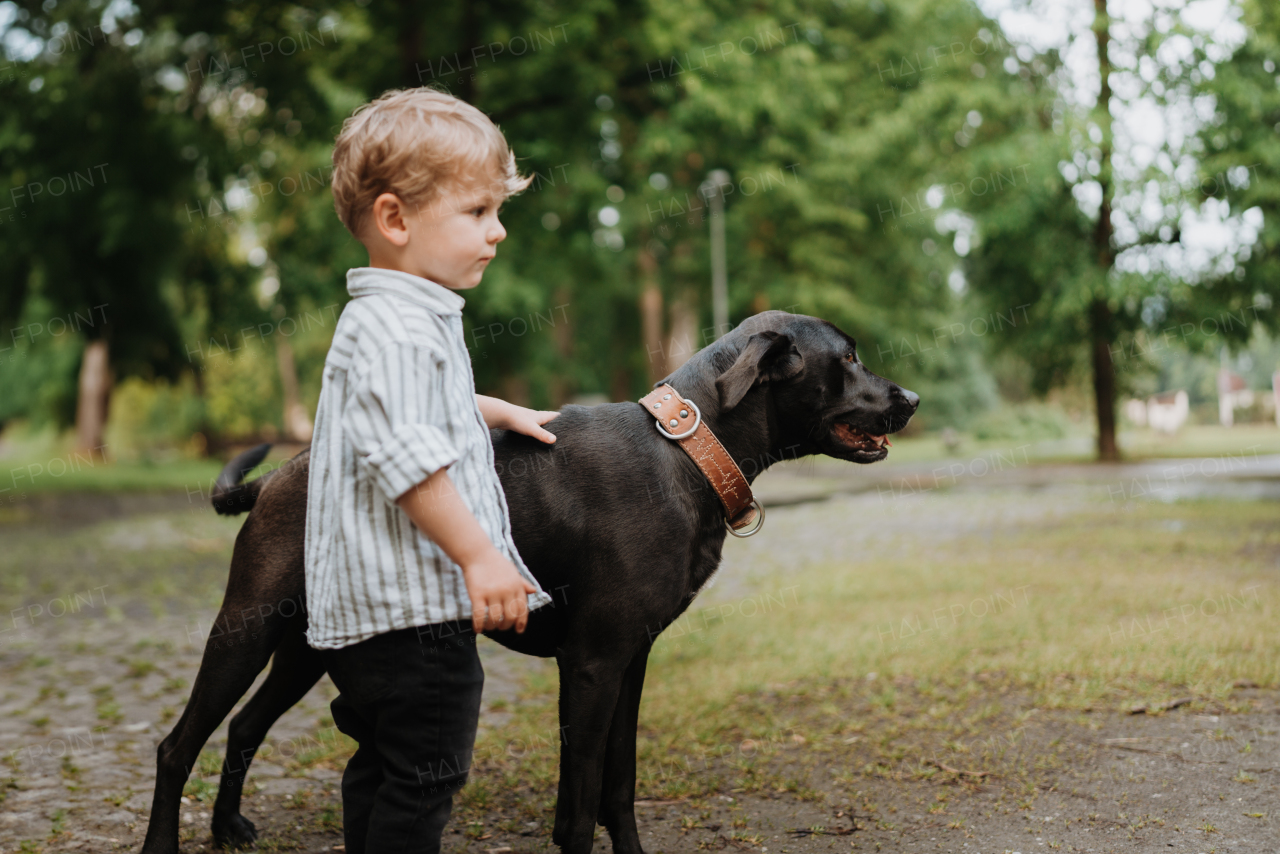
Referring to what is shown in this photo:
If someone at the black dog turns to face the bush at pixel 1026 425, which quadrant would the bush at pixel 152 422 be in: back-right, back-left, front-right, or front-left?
front-left

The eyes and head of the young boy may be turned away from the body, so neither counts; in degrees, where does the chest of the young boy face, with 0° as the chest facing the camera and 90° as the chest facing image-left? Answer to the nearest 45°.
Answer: approximately 270°

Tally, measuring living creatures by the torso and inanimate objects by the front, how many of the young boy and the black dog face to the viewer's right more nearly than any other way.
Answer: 2

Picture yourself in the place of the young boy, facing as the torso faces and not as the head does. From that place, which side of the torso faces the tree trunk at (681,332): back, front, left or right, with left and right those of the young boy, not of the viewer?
left

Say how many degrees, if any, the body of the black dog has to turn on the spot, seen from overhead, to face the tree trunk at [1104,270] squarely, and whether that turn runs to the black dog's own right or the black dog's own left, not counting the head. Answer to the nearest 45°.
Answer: approximately 45° to the black dog's own left

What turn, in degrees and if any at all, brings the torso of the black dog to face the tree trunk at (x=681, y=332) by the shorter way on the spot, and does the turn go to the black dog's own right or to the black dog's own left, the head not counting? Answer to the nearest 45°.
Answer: approximately 90° to the black dog's own left

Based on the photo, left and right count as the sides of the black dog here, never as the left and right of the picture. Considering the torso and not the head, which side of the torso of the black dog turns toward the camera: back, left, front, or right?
right

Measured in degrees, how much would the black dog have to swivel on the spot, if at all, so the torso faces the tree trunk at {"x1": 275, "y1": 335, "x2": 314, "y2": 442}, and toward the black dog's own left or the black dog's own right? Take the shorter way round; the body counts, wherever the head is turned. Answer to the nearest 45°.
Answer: approximately 90° to the black dog's own left

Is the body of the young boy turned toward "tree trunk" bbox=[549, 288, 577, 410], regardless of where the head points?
no

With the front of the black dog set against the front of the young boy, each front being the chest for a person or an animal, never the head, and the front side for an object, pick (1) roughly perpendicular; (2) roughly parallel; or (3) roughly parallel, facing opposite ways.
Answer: roughly parallel

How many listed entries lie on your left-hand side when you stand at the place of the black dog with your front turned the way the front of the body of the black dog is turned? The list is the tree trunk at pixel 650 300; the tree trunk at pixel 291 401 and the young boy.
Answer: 2

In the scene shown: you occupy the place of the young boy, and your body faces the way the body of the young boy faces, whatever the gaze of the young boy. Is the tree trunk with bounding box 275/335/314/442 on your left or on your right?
on your left

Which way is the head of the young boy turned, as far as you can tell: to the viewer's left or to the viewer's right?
to the viewer's right

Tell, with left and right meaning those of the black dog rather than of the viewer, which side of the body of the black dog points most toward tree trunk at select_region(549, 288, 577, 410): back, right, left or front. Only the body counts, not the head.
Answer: left

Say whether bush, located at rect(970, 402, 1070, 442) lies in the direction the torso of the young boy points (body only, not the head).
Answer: no
